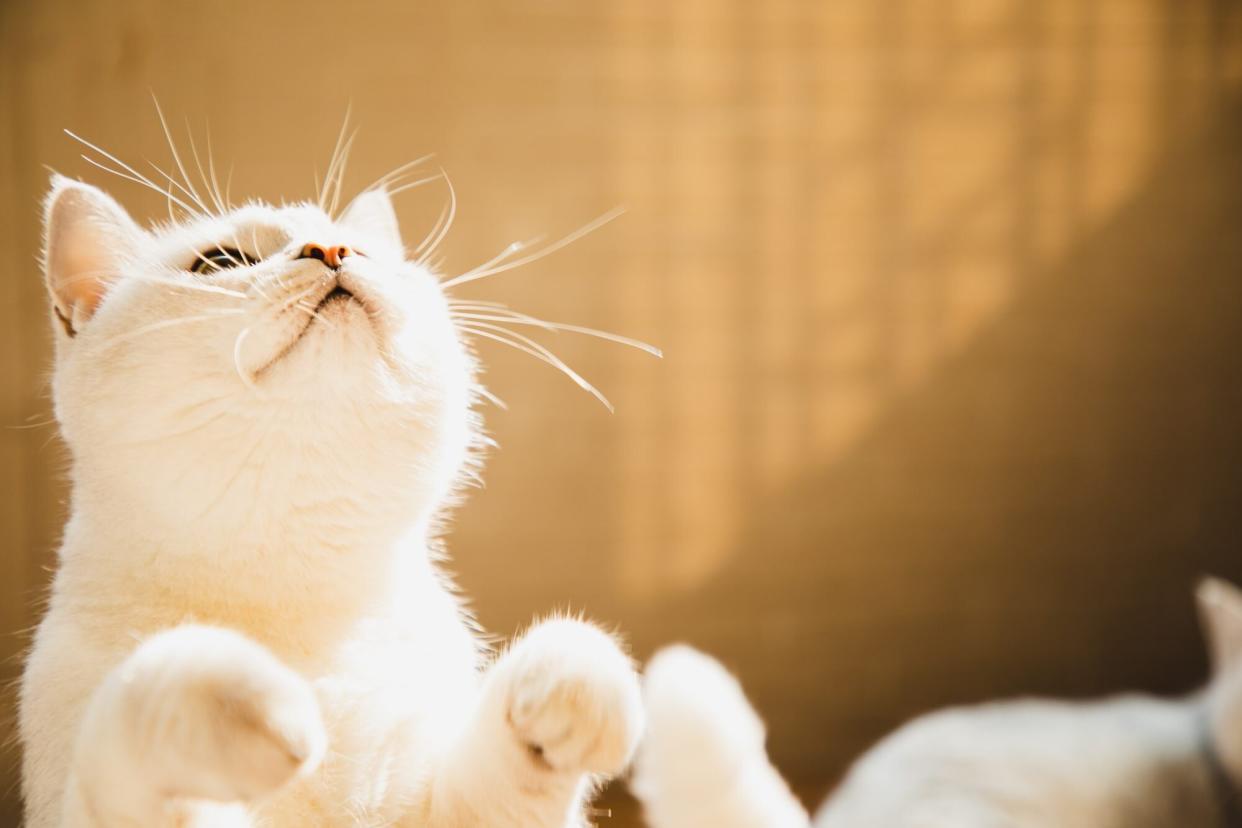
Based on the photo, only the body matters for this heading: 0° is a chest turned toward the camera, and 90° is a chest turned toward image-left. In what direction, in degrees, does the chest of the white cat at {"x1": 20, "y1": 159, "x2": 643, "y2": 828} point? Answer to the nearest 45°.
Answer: approximately 315°
